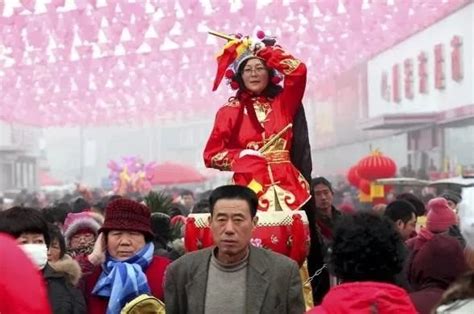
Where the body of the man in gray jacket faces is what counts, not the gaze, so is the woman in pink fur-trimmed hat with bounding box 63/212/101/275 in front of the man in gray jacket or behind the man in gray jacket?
behind

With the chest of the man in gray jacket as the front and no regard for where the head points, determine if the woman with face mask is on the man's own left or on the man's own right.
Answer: on the man's own right

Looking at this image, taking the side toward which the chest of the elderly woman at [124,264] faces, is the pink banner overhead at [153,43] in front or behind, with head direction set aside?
behind

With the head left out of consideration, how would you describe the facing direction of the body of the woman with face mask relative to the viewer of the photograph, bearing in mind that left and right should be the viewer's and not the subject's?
facing the viewer and to the right of the viewer

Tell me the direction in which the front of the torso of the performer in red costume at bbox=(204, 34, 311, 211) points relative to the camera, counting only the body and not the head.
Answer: toward the camera

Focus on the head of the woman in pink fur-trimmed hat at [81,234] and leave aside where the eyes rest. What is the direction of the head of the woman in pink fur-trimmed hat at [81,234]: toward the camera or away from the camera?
toward the camera

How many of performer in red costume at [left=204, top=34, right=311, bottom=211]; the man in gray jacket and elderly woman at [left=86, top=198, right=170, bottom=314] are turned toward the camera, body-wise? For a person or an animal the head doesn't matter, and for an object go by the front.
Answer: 3

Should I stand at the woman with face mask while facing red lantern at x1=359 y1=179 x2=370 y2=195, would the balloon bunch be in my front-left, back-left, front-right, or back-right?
front-left

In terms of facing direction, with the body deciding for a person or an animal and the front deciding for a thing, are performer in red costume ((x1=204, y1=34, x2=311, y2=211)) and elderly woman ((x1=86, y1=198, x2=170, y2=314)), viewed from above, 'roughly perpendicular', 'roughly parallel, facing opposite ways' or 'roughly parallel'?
roughly parallel

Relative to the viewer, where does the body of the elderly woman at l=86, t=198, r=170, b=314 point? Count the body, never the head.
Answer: toward the camera

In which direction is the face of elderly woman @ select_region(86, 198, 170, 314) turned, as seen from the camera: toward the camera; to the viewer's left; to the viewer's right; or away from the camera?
toward the camera
